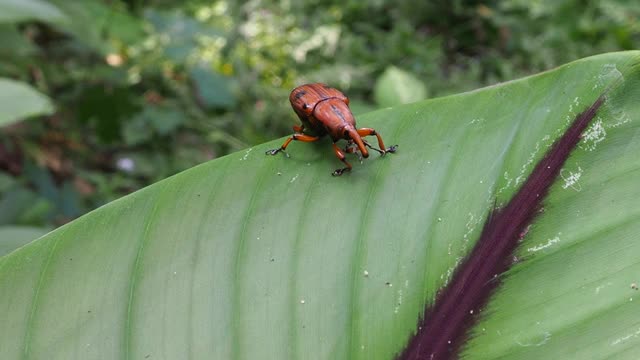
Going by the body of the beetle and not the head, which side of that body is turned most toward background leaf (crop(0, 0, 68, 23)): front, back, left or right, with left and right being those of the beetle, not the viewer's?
back

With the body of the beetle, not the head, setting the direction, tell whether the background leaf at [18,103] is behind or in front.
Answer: behind

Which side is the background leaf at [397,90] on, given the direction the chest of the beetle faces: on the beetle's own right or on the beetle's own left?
on the beetle's own left

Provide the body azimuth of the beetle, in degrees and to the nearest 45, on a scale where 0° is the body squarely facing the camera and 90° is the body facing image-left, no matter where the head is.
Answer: approximately 315°
